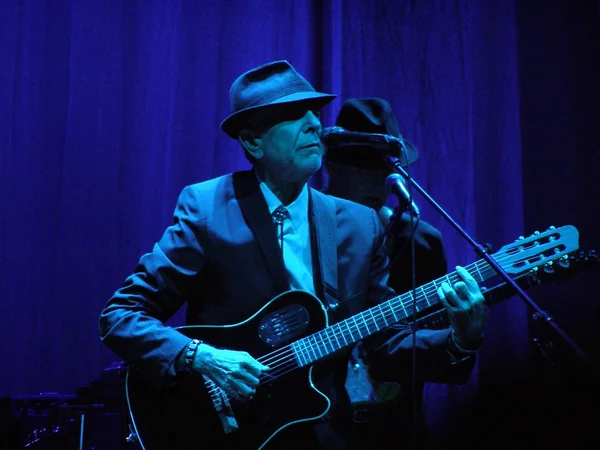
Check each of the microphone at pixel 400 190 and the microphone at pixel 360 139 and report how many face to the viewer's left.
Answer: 2

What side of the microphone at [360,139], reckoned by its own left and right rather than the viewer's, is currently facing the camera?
left

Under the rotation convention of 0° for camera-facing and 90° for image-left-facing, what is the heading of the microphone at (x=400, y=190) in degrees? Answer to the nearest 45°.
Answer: approximately 90°

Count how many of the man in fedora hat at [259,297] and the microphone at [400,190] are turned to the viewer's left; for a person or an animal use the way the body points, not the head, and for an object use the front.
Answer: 1

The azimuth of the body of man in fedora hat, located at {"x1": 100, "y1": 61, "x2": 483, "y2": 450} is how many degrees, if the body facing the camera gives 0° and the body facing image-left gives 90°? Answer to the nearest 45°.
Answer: approximately 315°

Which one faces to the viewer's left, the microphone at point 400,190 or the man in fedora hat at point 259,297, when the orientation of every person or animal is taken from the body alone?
the microphone
